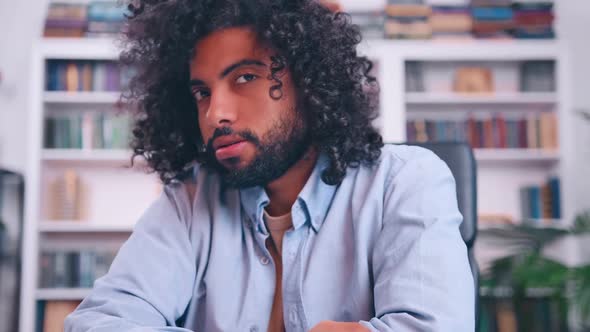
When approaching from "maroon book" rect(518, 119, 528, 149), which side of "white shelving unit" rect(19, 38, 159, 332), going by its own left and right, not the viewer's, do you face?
left

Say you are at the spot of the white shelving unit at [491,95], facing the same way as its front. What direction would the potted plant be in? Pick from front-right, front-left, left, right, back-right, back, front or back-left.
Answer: front

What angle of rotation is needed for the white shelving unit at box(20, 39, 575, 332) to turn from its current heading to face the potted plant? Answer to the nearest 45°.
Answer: approximately 45° to its left

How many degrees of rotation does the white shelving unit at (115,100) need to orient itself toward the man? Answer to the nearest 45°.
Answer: approximately 45° to its left

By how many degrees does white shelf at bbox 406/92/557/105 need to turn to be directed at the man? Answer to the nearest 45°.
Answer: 0° — it already faces them

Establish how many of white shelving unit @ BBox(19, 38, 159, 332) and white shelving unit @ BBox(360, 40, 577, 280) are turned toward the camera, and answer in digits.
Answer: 2

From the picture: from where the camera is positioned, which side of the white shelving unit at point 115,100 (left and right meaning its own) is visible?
front

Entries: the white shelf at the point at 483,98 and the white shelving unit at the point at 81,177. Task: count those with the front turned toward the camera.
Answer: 2

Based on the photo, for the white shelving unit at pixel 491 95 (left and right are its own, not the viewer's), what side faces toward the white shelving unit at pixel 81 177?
right

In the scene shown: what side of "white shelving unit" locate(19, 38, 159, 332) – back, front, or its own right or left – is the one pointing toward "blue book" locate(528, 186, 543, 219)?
left
